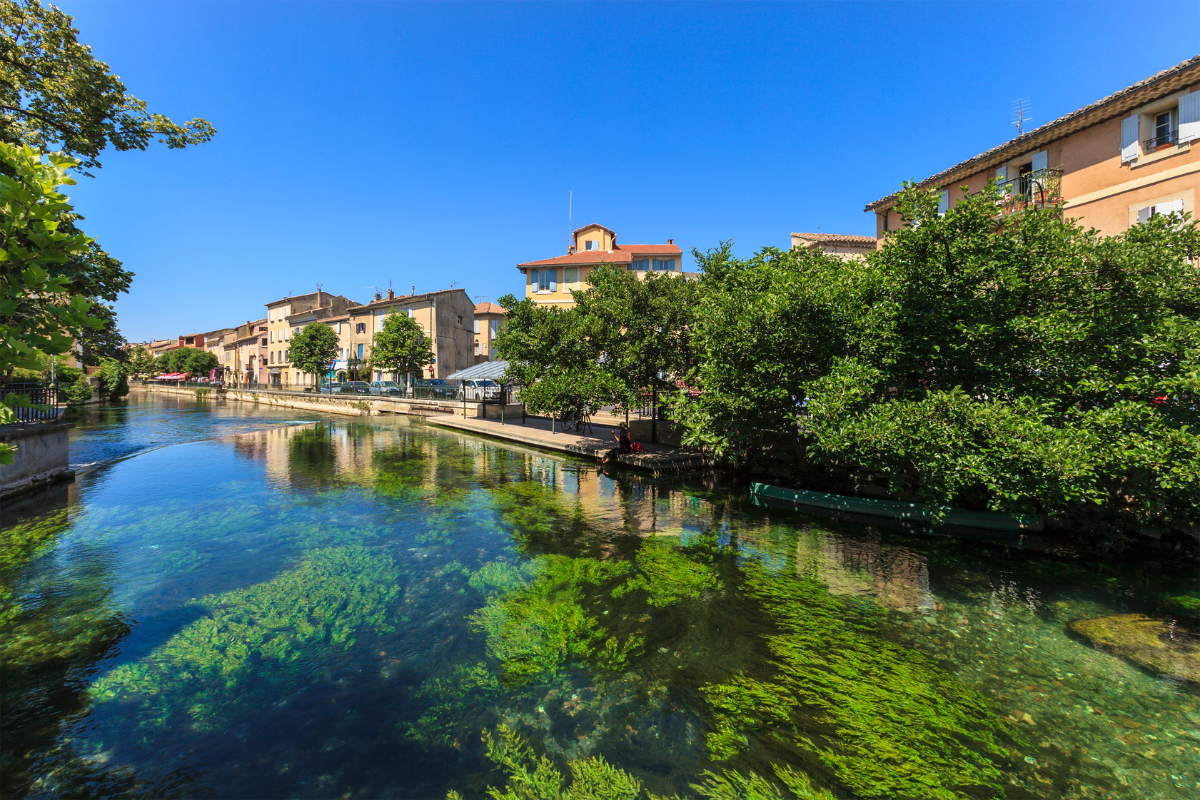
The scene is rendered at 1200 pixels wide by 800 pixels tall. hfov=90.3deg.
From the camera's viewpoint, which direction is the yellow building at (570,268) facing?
toward the camera

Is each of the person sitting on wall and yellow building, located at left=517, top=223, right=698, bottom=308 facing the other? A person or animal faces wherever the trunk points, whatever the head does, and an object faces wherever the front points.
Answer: no

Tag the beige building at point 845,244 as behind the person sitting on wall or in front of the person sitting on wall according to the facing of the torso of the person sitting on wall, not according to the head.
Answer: behind

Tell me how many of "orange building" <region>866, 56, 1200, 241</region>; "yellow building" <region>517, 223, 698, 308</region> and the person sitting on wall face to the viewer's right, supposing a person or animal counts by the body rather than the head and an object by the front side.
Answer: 0

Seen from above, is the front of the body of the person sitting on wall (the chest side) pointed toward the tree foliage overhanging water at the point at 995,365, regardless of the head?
no

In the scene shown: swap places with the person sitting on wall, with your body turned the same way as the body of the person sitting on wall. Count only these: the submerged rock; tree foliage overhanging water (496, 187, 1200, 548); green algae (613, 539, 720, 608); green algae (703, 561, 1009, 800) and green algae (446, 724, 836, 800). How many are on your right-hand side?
0

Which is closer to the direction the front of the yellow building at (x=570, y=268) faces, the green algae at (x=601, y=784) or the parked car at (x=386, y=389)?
the green algae

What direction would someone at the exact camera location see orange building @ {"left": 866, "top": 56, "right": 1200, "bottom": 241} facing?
facing the viewer and to the left of the viewer

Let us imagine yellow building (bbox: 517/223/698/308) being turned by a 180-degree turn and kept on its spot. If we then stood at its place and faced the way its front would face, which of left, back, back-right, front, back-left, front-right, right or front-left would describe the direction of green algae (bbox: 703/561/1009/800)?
back

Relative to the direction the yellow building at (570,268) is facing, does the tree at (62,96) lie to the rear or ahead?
ahead

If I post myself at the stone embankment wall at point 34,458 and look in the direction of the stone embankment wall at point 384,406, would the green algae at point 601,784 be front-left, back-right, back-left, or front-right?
back-right

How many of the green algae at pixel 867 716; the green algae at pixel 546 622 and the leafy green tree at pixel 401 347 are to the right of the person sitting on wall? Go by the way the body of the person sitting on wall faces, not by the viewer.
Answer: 1

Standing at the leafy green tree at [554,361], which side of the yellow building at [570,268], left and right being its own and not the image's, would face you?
front

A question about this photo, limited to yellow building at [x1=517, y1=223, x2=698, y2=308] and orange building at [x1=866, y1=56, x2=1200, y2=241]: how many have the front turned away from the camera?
0

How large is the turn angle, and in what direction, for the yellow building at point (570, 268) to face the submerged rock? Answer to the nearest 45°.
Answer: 0° — it already faces it

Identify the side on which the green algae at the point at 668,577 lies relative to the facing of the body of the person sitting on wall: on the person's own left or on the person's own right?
on the person's own left

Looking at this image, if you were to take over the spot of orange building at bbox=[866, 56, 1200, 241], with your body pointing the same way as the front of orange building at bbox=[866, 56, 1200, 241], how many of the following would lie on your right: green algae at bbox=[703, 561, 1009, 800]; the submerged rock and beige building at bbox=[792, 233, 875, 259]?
1

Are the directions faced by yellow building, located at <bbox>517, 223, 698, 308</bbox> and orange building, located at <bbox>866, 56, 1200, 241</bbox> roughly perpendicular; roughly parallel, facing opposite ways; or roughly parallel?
roughly perpendicular

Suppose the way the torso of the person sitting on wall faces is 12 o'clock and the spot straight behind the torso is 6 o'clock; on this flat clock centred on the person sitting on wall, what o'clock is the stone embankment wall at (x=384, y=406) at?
The stone embankment wall is roughly at 3 o'clock from the person sitting on wall.
